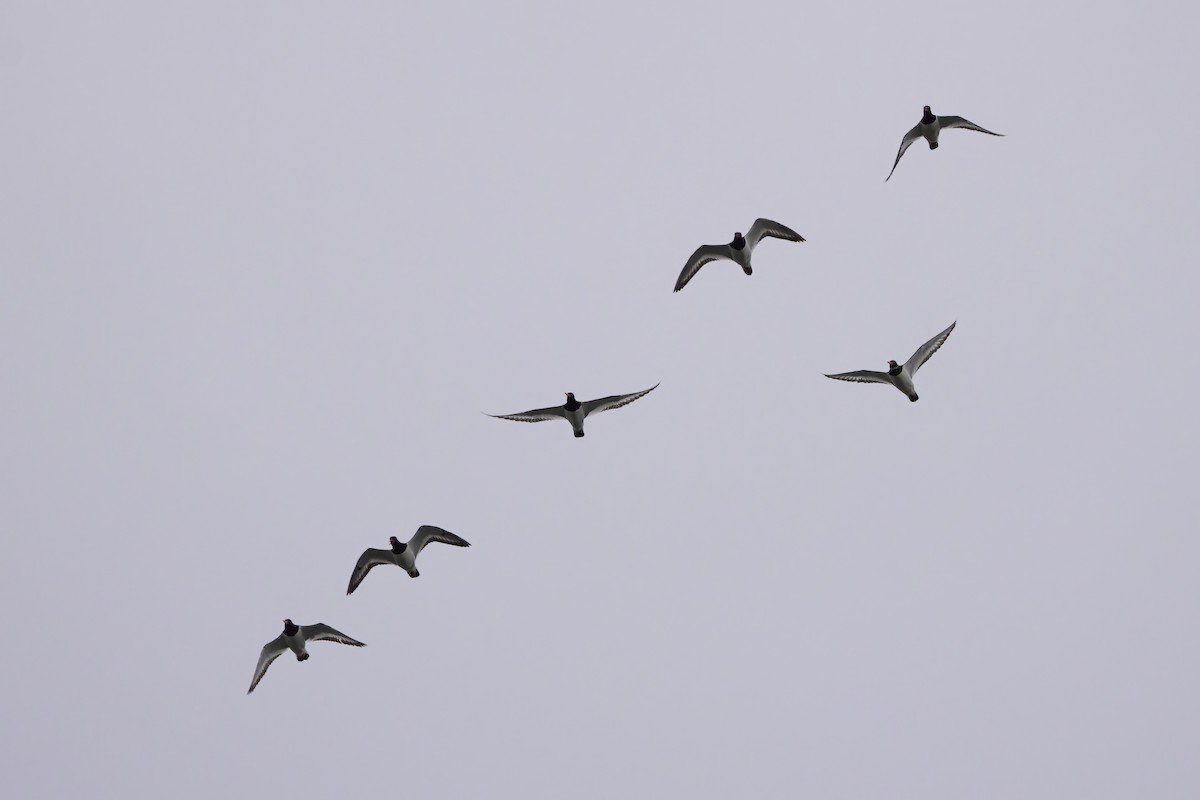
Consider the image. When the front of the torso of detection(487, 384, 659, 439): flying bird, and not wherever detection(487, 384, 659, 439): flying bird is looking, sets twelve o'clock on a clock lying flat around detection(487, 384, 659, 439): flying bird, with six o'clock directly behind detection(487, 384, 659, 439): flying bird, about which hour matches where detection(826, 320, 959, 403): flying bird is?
detection(826, 320, 959, 403): flying bird is roughly at 9 o'clock from detection(487, 384, 659, 439): flying bird.

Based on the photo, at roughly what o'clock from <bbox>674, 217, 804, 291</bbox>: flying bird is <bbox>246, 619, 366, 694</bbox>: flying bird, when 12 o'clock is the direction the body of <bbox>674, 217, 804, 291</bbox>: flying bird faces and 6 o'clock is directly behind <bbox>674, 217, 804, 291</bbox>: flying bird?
<bbox>246, 619, 366, 694</bbox>: flying bird is roughly at 3 o'clock from <bbox>674, 217, 804, 291</bbox>: flying bird.

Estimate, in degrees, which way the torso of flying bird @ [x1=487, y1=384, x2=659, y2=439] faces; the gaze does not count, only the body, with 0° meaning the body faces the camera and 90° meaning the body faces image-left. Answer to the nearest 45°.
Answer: approximately 0°
